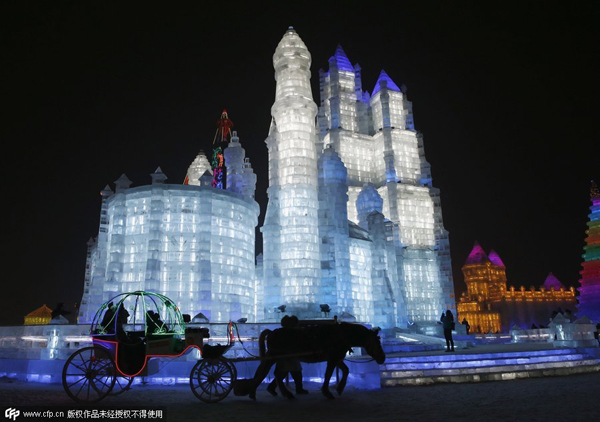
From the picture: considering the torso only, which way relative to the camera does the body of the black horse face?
to the viewer's right

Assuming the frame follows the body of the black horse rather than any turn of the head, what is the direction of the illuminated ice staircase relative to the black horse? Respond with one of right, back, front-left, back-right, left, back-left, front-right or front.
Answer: front-left

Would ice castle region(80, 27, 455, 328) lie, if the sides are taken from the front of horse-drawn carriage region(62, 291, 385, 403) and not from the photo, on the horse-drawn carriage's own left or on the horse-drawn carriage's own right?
on the horse-drawn carriage's own left

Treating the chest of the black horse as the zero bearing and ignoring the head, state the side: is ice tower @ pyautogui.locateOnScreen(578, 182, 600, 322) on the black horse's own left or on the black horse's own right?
on the black horse's own left

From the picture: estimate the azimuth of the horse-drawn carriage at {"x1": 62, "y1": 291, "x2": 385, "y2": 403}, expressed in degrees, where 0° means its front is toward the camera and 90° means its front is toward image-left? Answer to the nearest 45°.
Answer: approximately 270°

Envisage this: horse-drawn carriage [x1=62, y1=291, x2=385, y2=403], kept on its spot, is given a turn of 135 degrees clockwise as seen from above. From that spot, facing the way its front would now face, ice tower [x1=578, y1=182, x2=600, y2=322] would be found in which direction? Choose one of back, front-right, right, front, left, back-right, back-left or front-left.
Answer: back

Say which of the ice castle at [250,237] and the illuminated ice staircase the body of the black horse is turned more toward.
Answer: the illuminated ice staircase

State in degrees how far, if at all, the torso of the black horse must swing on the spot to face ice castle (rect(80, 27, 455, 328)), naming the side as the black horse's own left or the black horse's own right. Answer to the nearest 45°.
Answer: approximately 90° to the black horse's own left
